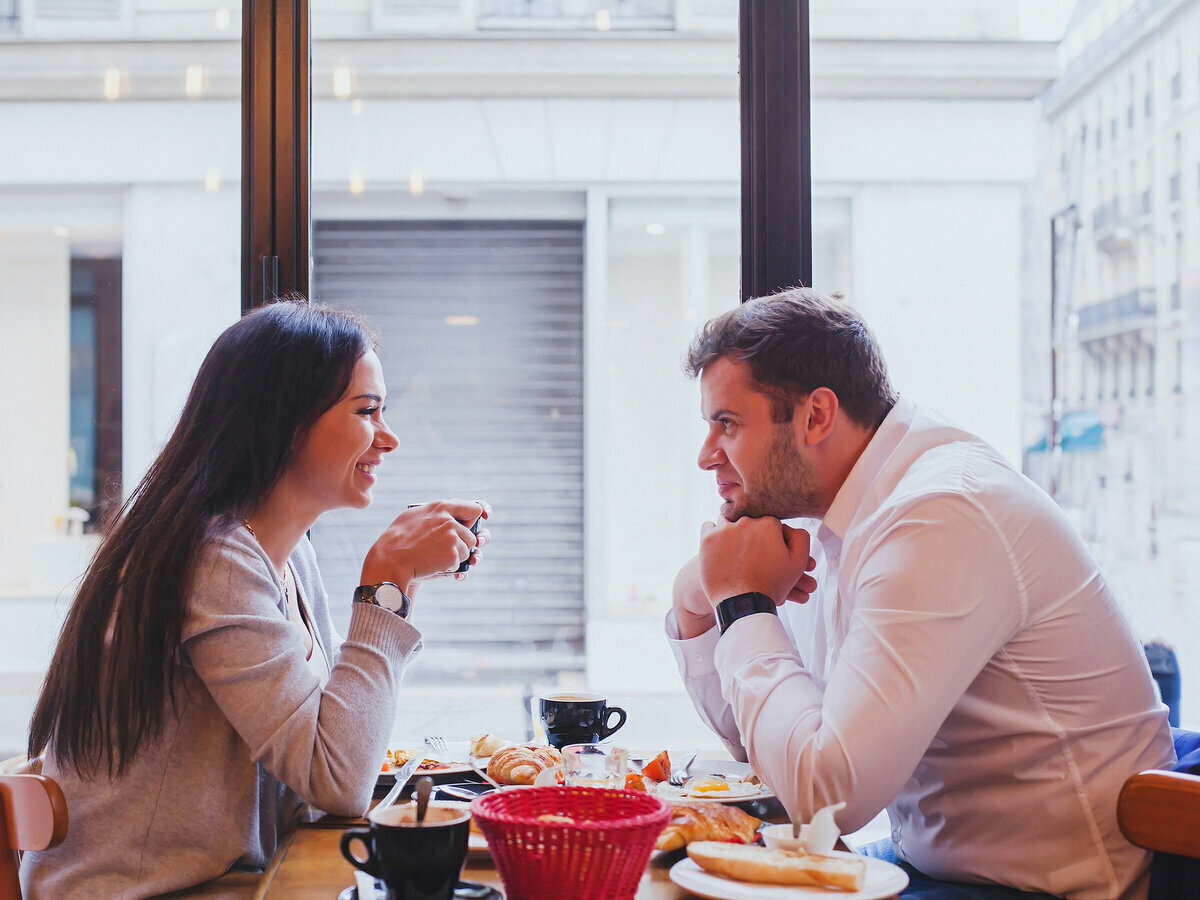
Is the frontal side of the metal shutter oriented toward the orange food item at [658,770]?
yes

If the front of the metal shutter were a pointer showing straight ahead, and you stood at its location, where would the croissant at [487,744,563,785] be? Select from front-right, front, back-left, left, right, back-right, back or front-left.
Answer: front

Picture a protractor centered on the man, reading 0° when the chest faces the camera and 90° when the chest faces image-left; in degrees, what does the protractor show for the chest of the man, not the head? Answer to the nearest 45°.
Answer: approximately 90°

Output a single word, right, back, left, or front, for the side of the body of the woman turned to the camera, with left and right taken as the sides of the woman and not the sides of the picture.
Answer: right

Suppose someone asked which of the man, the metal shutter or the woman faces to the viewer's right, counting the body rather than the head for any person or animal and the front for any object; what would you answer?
the woman

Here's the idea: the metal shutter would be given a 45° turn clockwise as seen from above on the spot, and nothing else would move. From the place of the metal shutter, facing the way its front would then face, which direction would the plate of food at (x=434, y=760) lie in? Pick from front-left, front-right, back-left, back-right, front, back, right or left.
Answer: front-left

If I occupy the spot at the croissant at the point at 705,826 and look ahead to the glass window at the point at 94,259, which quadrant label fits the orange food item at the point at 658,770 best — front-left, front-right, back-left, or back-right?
front-right

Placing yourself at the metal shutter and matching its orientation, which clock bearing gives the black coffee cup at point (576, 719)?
The black coffee cup is roughly at 12 o'clock from the metal shutter.

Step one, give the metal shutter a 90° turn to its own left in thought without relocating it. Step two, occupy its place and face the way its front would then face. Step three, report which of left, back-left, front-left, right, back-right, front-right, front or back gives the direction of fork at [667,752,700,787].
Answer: right

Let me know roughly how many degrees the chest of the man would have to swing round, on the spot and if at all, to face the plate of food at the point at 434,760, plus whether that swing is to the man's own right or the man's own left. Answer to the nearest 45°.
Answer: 0° — they already face it

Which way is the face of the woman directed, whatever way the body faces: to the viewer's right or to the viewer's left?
to the viewer's right

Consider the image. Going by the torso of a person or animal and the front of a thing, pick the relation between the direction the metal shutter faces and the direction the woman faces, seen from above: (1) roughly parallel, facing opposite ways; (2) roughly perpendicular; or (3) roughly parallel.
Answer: roughly perpendicular

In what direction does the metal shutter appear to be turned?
toward the camera

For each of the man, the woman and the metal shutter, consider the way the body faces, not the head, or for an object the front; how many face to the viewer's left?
1

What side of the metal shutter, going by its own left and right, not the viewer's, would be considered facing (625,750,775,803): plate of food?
front

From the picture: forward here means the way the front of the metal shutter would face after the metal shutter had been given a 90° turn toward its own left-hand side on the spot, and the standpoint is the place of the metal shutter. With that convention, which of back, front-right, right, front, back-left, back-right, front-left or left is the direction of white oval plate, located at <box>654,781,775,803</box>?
right

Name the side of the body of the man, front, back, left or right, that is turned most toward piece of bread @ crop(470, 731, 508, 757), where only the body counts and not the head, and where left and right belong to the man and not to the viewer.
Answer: front
